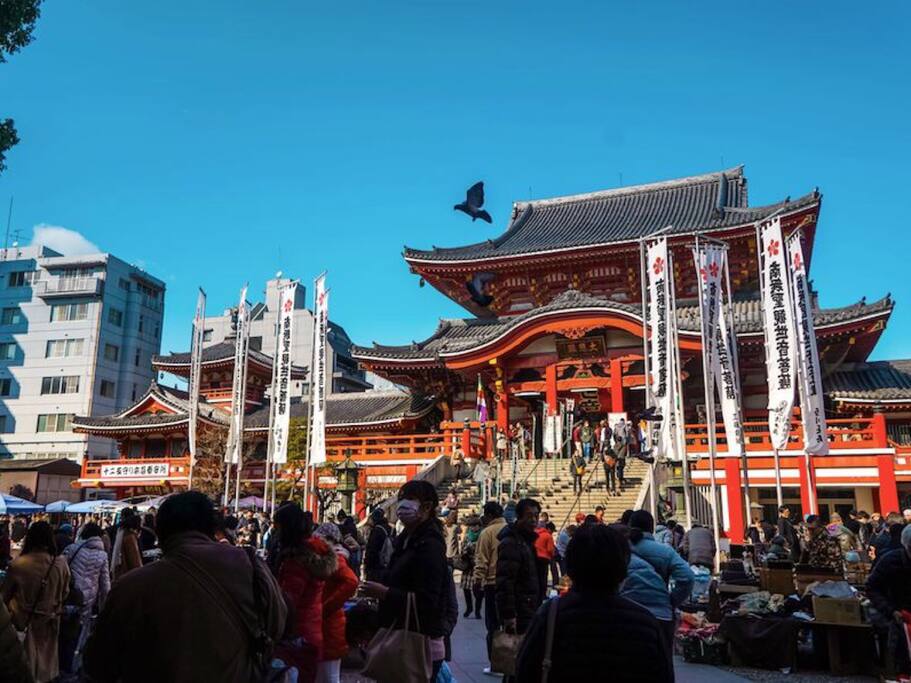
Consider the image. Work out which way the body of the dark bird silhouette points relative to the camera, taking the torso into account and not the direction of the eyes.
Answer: to the viewer's left

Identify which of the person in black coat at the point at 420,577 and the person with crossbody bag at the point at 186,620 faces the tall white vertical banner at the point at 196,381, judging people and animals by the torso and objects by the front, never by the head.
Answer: the person with crossbody bag

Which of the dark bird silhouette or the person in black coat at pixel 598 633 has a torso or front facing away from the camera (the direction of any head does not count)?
the person in black coat

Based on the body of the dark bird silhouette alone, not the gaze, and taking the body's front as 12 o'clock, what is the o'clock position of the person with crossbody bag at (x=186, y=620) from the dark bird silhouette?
The person with crossbody bag is roughly at 9 o'clock from the dark bird silhouette.

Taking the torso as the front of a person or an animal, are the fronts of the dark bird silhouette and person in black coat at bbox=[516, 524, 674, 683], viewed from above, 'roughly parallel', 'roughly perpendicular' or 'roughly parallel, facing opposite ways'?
roughly perpendicular

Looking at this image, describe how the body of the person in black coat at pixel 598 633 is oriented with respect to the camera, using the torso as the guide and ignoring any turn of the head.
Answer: away from the camera

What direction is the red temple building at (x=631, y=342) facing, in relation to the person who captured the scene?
facing the viewer and to the left of the viewer

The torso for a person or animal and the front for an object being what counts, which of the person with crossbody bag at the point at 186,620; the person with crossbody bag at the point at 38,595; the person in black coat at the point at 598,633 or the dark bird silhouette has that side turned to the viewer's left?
the dark bird silhouette

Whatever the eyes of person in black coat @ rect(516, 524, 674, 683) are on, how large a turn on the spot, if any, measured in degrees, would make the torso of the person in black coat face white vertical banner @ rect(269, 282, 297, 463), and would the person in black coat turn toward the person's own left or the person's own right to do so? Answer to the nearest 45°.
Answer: approximately 45° to the person's own left

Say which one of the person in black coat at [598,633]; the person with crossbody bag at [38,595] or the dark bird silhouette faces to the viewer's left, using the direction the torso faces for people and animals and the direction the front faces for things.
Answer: the dark bird silhouette

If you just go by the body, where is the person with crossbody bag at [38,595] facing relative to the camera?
away from the camera

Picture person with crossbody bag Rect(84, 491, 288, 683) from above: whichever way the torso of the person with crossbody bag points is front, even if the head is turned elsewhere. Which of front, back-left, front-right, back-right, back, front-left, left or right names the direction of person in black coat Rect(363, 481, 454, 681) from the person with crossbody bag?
front-right

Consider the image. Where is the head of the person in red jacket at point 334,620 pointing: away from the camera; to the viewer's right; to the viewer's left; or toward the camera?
away from the camera

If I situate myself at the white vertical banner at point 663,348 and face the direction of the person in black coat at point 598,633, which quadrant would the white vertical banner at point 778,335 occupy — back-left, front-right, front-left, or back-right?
front-left

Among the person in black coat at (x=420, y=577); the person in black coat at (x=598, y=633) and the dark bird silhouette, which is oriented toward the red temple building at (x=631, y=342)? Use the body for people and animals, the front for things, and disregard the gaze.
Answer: the person in black coat at (x=598, y=633)
